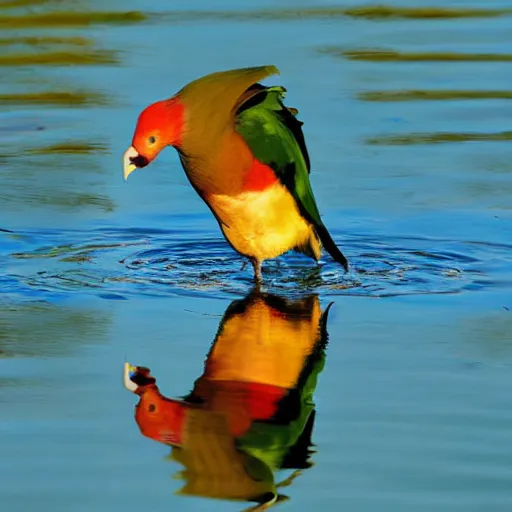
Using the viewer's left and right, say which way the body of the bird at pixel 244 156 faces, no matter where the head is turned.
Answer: facing to the left of the viewer
